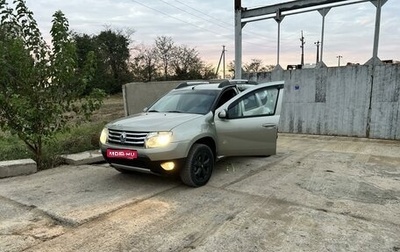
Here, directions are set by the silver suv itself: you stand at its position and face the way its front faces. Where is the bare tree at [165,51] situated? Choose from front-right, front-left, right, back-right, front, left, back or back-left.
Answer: back-right

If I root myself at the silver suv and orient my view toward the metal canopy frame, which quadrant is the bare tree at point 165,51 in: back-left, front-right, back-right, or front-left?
front-left

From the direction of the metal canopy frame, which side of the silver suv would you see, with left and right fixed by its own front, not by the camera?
back
